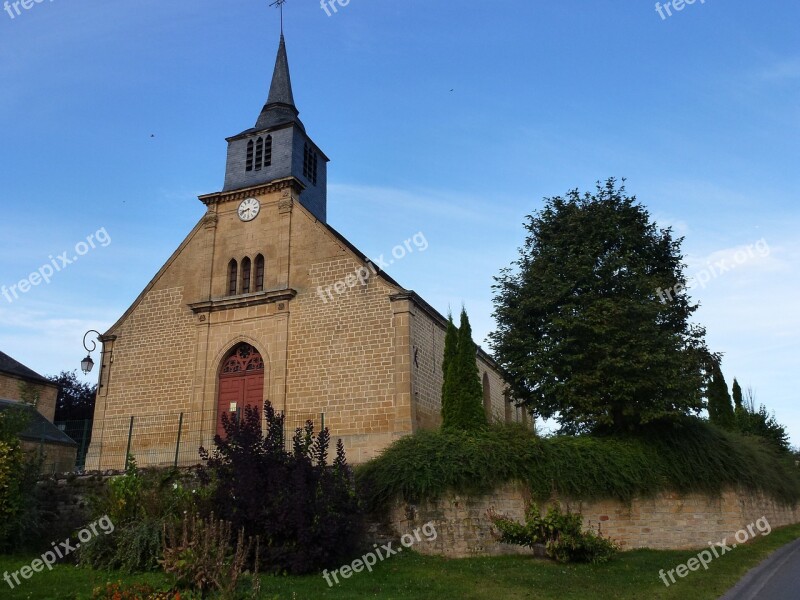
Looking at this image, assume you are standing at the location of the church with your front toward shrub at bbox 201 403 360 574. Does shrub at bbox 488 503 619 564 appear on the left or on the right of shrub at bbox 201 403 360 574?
left

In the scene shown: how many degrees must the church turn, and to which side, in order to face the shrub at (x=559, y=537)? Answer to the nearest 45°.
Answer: approximately 90° to its left

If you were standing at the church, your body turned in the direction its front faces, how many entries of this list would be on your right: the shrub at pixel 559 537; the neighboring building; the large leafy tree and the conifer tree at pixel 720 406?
1

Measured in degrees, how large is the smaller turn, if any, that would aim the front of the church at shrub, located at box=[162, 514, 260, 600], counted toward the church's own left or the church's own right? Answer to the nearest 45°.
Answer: approximately 45° to the church's own left

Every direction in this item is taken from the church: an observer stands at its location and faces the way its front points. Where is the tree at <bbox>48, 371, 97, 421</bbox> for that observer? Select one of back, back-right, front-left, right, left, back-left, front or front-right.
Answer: right

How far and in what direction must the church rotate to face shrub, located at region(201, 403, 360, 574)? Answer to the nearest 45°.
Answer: approximately 45° to its left

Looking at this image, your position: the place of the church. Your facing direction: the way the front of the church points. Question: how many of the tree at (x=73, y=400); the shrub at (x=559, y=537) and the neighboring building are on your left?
1

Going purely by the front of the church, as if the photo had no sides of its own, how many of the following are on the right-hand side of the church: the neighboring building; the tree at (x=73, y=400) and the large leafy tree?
2

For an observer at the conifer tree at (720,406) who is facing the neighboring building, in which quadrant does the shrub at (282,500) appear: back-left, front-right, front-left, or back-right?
front-left

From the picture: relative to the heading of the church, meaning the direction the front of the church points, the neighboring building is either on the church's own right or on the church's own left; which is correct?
on the church's own right

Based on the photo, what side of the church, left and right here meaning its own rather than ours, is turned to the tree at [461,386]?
left

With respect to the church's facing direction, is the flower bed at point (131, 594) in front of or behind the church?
in front

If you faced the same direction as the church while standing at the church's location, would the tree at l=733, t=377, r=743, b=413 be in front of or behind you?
behind

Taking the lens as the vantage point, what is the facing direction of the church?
facing the viewer and to the left of the viewer

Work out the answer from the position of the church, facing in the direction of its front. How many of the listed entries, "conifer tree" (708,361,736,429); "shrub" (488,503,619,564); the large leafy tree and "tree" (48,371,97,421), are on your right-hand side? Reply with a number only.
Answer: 1
